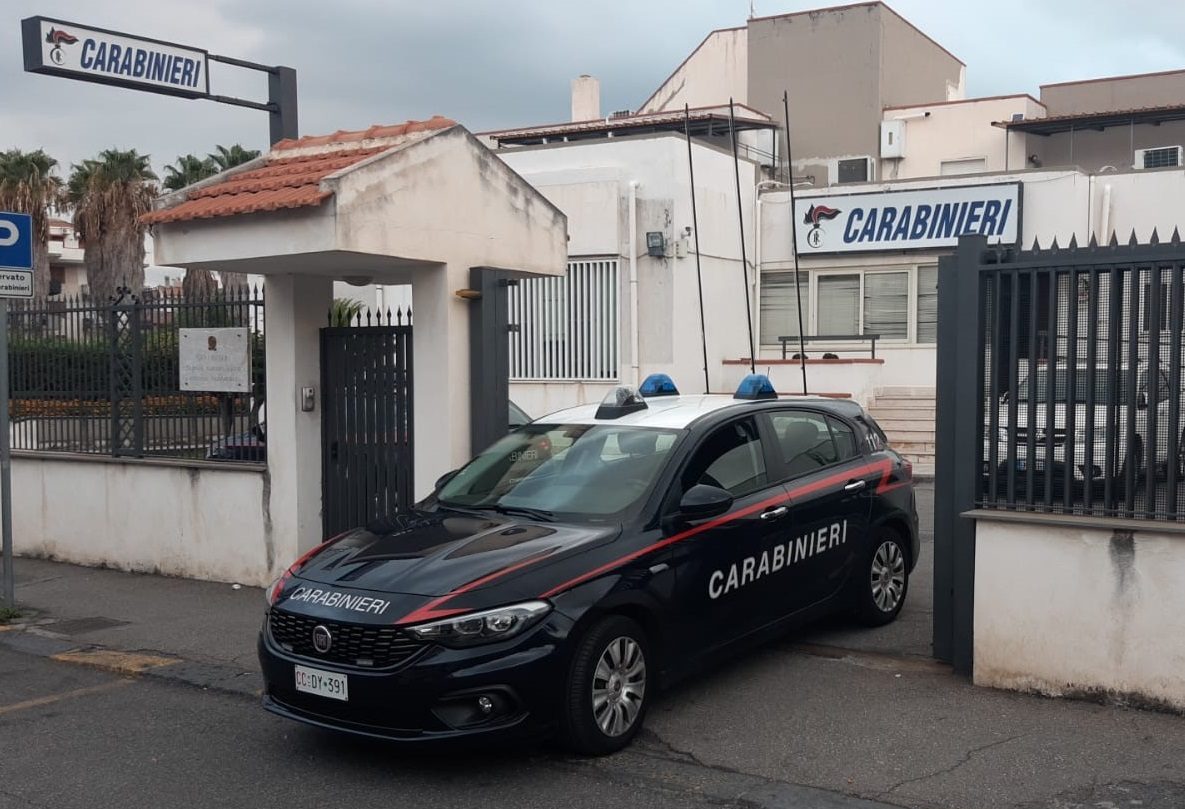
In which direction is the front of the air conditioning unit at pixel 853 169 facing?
toward the camera

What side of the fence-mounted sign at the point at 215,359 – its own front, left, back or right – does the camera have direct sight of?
front

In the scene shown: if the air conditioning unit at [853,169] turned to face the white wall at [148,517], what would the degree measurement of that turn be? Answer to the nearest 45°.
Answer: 0° — it already faces it

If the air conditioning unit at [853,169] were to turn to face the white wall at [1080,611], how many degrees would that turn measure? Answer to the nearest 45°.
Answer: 0° — it already faces it

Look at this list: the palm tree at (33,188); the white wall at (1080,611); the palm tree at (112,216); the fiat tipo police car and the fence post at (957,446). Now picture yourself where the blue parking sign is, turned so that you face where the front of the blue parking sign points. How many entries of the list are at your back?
2

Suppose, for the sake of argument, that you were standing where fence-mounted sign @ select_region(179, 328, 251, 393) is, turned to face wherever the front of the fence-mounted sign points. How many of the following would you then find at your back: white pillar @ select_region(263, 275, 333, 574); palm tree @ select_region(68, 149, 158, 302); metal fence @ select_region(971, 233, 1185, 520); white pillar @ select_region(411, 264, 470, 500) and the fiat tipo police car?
1

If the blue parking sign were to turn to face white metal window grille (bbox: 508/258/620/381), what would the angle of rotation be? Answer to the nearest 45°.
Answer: approximately 135° to its left

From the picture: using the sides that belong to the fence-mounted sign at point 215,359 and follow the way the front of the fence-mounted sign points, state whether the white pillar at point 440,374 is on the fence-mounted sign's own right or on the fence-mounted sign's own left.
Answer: on the fence-mounted sign's own left

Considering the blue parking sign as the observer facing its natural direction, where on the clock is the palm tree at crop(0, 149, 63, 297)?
The palm tree is roughly at 6 o'clock from the blue parking sign.

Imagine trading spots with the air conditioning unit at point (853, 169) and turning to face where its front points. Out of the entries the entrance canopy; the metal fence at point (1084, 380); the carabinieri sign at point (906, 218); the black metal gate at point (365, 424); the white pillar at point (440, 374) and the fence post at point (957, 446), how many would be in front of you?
6

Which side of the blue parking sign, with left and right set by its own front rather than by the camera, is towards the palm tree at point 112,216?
back

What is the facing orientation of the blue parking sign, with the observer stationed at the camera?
facing the viewer

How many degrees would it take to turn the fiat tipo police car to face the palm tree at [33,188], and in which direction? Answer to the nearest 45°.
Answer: approximately 90° to its right

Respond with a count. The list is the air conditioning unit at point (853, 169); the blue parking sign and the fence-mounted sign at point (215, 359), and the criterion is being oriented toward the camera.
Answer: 3

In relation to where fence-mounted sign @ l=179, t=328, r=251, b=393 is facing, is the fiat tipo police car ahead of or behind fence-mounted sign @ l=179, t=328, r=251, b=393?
ahead

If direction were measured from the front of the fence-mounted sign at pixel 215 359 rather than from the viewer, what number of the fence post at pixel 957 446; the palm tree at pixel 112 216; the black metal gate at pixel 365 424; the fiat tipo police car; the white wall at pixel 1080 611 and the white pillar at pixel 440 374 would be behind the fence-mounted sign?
1

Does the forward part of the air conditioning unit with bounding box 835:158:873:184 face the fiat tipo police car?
yes
